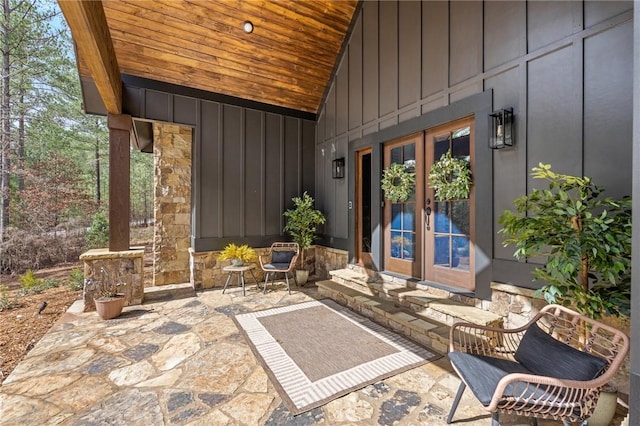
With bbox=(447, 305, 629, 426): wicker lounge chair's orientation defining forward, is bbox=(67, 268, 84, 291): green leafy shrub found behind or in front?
in front

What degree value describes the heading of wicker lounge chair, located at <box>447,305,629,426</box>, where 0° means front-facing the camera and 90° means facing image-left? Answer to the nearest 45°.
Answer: approximately 45°

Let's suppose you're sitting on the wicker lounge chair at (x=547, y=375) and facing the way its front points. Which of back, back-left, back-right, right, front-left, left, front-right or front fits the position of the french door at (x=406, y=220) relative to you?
right

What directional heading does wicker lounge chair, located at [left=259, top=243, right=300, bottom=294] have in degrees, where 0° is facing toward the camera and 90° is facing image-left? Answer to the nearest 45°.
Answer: approximately 45°

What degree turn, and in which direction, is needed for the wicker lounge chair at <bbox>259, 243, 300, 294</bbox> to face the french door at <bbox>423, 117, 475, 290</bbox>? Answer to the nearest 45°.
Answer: approximately 90° to its left

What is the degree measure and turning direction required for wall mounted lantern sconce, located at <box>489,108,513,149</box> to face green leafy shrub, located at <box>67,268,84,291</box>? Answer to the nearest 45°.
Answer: approximately 45° to its right

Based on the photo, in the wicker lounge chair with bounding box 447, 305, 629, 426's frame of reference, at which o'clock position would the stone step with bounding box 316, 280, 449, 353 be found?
The stone step is roughly at 3 o'clock from the wicker lounge chair.

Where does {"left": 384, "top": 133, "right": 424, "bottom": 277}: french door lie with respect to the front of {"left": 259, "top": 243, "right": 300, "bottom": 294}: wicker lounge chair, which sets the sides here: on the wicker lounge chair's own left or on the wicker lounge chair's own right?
on the wicker lounge chair's own left

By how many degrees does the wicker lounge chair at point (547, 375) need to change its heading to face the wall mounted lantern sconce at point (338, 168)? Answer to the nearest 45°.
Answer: approximately 90° to its right

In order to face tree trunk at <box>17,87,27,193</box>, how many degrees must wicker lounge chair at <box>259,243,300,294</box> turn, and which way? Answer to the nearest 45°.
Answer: approximately 90° to its right

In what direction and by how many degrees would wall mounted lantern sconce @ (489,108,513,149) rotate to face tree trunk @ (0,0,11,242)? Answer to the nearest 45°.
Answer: approximately 45° to its right
